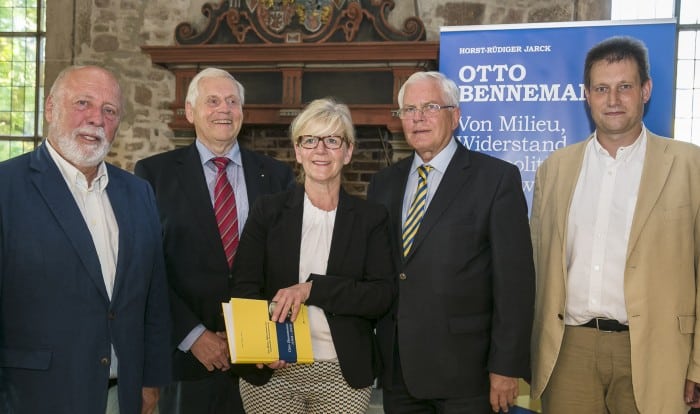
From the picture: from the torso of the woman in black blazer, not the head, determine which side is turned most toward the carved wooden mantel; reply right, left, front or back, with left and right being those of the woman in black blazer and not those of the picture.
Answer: back

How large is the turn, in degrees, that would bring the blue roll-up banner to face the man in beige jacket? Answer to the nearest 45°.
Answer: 0° — it already faces them

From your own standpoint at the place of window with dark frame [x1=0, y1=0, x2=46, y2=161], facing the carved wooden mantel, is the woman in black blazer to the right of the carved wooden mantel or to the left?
right

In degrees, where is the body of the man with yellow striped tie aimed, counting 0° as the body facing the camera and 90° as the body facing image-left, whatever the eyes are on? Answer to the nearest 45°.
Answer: approximately 45°

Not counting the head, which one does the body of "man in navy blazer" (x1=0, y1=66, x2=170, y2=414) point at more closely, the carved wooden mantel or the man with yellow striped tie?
the man with yellow striped tie

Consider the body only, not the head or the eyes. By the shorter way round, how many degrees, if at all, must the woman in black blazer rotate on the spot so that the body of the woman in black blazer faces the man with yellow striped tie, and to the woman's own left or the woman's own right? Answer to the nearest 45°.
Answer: approximately 90° to the woman's own left

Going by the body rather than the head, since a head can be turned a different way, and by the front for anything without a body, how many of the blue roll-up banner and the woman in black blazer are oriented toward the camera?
2

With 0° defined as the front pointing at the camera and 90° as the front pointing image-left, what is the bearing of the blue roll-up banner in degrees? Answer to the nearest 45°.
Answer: approximately 0°

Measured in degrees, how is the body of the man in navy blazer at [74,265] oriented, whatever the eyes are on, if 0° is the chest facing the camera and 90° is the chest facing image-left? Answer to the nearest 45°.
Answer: approximately 315°

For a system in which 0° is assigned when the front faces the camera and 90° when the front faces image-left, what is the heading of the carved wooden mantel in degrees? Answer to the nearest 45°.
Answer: approximately 0°
